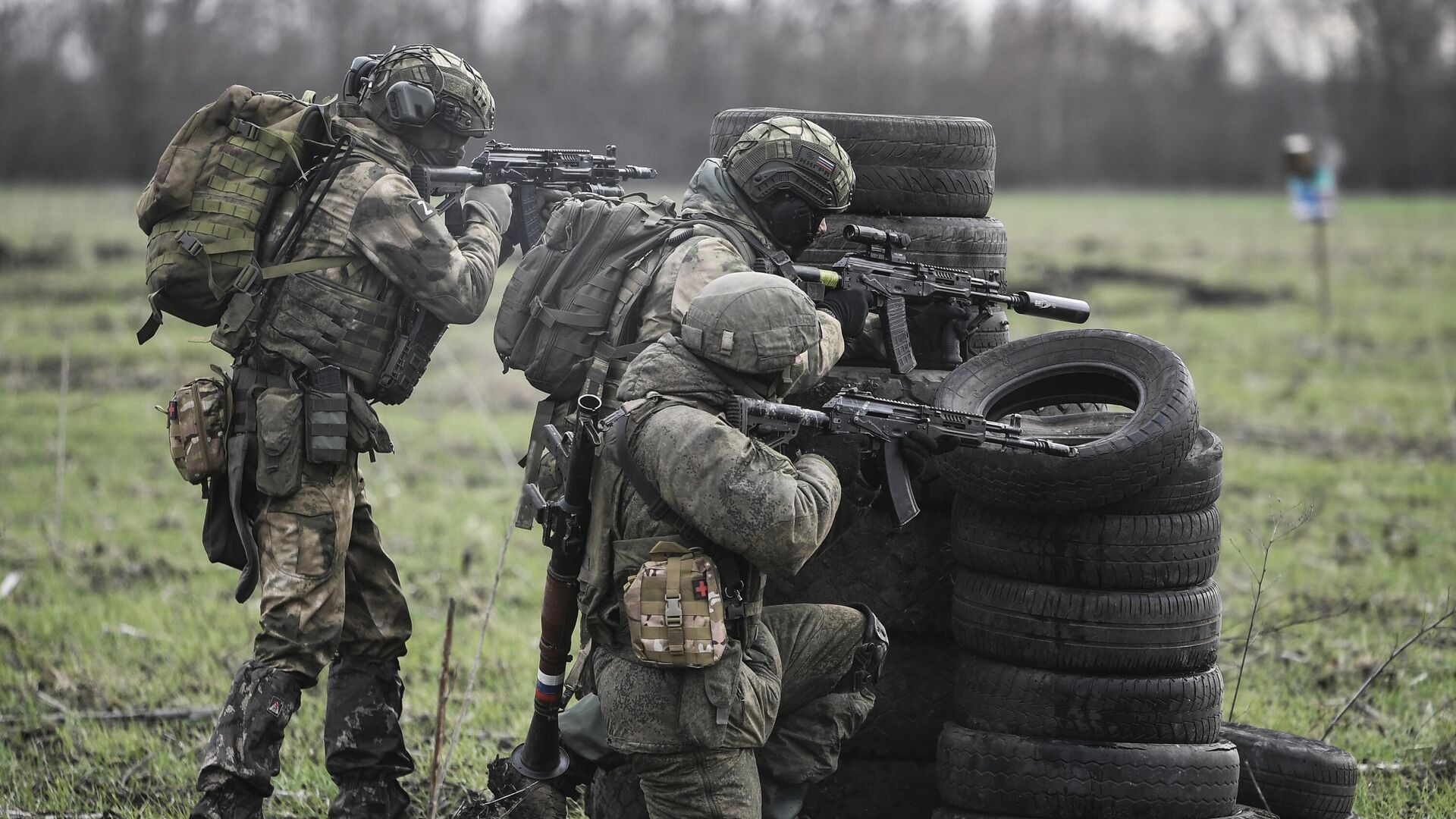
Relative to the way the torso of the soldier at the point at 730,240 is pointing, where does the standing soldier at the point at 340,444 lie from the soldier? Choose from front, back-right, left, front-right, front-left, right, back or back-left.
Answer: back

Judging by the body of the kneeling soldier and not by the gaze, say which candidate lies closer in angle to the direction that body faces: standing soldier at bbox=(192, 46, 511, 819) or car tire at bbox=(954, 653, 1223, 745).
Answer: the car tire

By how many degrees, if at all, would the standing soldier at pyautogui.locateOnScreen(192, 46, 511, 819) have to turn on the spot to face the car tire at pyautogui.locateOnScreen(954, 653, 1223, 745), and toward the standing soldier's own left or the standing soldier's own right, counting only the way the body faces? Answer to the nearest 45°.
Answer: approximately 45° to the standing soldier's own right

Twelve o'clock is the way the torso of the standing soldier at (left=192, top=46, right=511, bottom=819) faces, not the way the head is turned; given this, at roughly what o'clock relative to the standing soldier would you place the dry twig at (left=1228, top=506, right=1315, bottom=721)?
The dry twig is roughly at 12 o'clock from the standing soldier.

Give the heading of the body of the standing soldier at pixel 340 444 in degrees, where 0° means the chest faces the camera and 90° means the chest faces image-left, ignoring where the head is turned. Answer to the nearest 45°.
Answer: approximately 270°

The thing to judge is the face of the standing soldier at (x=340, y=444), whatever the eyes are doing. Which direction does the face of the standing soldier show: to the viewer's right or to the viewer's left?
to the viewer's right

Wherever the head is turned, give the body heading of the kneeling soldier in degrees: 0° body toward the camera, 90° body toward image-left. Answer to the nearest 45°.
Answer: approximately 270°

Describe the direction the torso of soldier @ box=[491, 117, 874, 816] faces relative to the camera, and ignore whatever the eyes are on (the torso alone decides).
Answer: to the viewer's right

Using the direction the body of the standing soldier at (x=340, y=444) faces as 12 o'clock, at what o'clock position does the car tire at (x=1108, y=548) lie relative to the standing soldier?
The car tire is roughly at 1 o'clock from the standing soldier.
